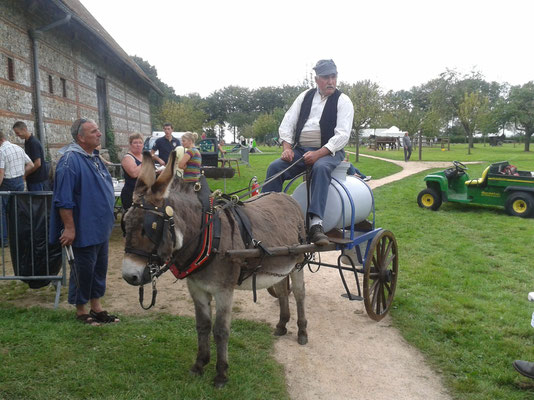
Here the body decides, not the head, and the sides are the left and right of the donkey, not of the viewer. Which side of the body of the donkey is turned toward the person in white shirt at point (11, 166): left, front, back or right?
right

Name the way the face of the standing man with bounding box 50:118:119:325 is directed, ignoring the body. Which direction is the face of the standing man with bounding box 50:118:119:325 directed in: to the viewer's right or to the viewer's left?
to the viewer's right

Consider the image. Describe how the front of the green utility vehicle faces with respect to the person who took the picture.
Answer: facing to the left of the viewer

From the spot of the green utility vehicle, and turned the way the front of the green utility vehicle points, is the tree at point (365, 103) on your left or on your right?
on your right

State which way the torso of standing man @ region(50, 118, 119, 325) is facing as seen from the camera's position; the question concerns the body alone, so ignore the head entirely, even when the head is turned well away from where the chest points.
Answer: to the viewer's right

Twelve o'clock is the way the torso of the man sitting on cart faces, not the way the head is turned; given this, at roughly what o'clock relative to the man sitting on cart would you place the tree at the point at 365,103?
The tree is roughly at 5 o'clock from the man sitting on cart.
